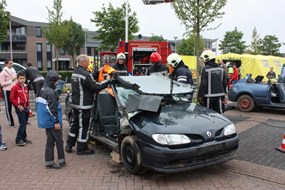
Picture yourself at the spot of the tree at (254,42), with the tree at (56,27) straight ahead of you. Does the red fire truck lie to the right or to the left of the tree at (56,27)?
left

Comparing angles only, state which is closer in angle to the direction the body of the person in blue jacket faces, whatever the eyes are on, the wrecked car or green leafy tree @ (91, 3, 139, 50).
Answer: the wrecked car

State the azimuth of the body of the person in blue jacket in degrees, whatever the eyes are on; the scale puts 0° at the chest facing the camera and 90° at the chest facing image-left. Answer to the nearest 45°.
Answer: approximately 270°

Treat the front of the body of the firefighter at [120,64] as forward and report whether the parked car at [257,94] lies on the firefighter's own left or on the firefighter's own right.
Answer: on the firefighter's own left

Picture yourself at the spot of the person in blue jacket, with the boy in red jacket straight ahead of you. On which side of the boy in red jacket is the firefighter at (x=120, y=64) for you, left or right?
right
